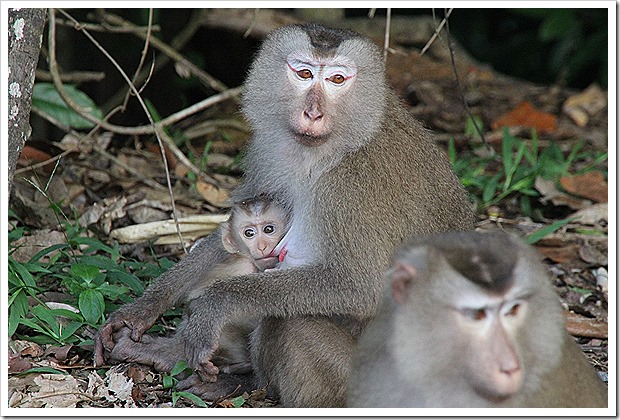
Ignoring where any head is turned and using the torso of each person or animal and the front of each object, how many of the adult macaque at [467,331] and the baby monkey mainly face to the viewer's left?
0

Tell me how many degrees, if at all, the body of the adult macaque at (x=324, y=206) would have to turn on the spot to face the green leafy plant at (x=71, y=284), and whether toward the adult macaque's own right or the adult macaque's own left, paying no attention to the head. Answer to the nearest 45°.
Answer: approximately 45° to the adult macaque's own right

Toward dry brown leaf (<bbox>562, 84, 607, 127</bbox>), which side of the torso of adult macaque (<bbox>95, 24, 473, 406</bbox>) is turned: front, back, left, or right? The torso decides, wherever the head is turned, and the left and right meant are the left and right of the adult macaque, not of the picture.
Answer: back

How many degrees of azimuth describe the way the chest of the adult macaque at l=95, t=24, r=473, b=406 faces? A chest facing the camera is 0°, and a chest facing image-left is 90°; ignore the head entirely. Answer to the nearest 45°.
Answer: approximately 45°

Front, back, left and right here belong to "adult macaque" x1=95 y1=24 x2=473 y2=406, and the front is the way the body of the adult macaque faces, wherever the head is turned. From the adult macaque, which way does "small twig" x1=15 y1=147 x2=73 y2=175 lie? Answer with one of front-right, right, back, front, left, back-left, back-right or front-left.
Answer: right

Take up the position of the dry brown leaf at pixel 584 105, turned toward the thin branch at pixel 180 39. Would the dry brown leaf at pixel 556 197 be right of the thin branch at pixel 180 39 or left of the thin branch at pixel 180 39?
left

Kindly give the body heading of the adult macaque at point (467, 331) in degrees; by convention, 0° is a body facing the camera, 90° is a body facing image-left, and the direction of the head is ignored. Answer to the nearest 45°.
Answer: approximately 315°

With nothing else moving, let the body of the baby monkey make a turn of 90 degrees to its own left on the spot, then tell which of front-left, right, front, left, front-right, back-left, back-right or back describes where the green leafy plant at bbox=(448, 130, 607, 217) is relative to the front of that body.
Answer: front

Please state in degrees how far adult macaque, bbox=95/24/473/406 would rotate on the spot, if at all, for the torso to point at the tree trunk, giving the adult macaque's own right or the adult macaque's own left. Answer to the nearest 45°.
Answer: approximately 45° to the adult macaque's own right

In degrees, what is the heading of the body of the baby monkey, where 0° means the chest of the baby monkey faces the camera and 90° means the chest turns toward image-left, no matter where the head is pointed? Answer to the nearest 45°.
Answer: approximately 315°

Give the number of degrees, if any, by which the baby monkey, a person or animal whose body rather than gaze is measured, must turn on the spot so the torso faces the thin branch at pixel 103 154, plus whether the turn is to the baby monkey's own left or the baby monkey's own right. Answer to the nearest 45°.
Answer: approximately 180°

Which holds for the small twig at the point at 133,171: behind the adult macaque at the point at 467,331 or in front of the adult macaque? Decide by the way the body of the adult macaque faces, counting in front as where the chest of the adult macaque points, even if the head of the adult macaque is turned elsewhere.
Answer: behind
